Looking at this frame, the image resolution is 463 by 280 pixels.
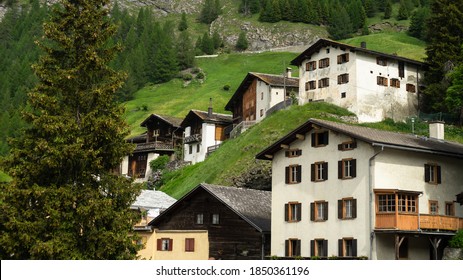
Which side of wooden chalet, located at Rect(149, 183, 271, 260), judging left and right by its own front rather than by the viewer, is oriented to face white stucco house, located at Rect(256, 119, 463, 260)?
left

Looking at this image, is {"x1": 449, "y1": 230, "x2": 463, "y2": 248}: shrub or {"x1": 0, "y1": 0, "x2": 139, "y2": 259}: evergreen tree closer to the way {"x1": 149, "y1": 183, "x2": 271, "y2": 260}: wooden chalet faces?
the evergreen tree

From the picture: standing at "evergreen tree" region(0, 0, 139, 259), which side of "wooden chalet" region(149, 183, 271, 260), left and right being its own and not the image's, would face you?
front

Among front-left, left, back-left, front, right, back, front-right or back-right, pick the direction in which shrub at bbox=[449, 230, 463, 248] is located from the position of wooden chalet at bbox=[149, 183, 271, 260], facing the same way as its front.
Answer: left

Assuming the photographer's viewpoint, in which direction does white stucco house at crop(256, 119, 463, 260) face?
facing the viewer and to the left of the viewer

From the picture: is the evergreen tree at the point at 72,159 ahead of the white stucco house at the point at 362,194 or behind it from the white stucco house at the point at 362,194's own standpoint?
ahead

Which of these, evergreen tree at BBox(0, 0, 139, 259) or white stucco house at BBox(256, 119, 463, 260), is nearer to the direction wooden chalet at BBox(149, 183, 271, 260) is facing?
the evergreen tree

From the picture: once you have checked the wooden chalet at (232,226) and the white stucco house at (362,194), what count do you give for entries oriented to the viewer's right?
0

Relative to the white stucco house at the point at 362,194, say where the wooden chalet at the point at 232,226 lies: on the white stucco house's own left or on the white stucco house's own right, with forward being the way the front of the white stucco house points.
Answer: on the white stucco house's own right
